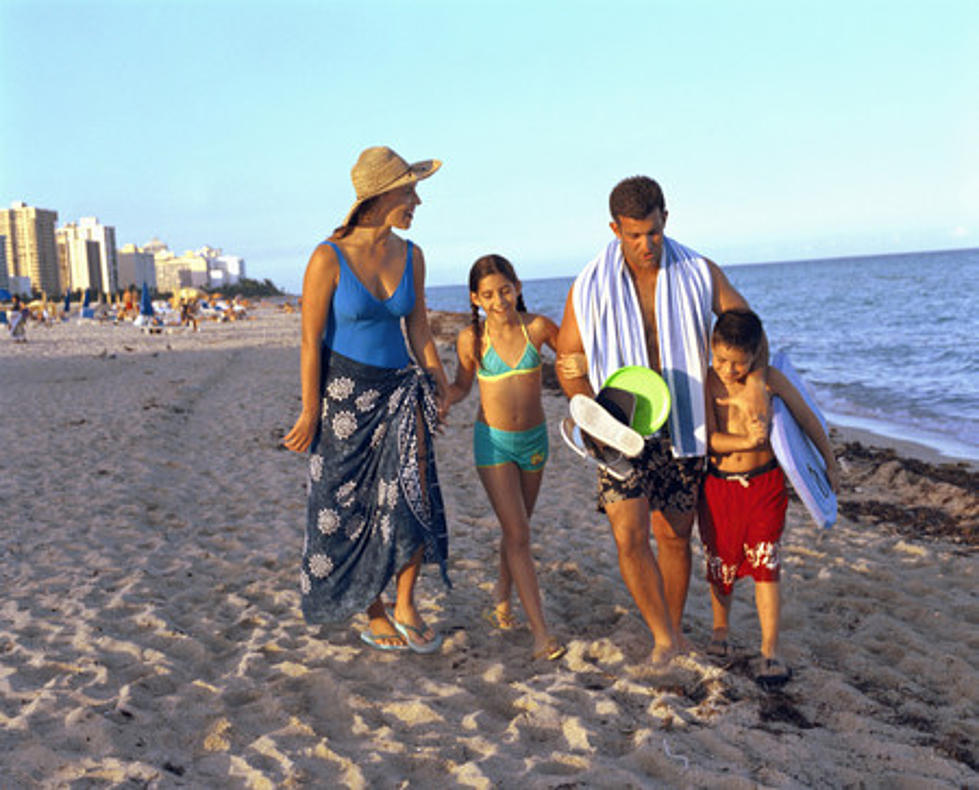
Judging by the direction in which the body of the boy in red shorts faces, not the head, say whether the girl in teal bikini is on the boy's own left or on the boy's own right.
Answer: on the boy's own right

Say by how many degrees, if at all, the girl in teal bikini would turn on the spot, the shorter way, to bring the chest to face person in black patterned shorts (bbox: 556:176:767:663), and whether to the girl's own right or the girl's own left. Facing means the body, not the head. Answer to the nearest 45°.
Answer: approximately 45° to the girl's own left

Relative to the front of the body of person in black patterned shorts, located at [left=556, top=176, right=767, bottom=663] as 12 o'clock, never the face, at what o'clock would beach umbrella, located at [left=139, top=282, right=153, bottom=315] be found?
The beach umbrella is roughly at 5 o'clock from the person in black patterned shorts.

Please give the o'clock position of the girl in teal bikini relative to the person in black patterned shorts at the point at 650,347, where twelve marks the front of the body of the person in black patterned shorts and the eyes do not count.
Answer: The girl in teal bikini is roughly at 4 o'clock from the person in black patterned shorts.

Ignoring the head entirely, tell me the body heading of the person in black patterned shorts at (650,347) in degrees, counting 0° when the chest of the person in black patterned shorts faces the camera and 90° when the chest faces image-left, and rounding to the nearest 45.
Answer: approximately 0°

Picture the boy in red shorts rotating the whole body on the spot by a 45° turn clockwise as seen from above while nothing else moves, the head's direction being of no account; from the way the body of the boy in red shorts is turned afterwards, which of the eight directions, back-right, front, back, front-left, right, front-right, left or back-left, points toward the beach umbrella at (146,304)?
right

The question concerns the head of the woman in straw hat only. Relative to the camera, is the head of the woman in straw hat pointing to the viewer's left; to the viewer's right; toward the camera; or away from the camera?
to the viewer's right
